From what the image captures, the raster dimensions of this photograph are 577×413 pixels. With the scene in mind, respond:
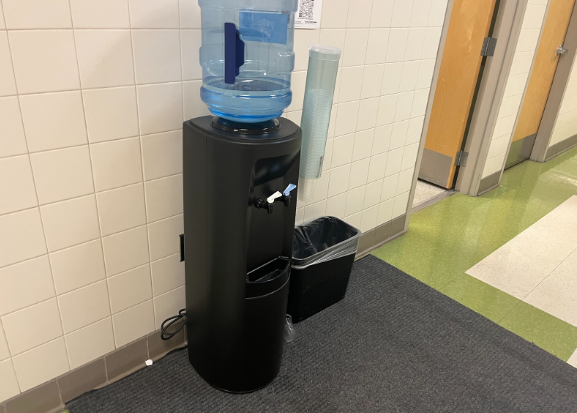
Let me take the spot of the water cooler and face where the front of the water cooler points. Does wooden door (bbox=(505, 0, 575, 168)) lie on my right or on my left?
on my left

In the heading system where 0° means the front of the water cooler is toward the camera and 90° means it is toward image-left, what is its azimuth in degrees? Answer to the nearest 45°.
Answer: approximately 315°

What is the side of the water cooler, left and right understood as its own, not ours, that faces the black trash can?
left

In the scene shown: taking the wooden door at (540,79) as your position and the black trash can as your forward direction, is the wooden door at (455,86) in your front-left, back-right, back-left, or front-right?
front-right

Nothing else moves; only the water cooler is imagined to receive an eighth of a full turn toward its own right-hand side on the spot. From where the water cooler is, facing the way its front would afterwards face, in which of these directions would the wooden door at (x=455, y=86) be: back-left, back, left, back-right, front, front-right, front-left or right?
back-left
